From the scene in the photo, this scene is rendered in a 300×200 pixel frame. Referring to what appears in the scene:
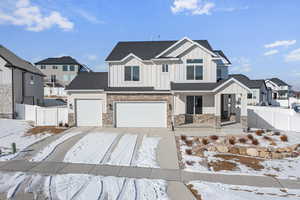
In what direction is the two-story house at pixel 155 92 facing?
toward the camera

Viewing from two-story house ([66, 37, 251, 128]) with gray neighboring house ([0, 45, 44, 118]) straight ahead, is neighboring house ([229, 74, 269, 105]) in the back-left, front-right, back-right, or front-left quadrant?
back-right

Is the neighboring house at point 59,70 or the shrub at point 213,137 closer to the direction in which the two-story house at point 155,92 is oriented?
the shrub

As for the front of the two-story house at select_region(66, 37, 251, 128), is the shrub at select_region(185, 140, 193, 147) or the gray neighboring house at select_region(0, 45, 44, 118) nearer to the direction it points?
the shrub

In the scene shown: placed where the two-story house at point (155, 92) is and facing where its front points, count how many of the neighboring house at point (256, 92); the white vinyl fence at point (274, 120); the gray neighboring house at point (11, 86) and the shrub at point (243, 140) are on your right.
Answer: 1

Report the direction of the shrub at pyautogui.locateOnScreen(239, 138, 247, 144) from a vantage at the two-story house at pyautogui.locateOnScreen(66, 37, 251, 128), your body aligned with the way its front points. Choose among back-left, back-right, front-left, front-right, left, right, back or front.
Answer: front-left

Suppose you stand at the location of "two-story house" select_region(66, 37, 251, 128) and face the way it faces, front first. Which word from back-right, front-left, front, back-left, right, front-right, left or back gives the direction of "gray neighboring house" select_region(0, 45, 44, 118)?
right

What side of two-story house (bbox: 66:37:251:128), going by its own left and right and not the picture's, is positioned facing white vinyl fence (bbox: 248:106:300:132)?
left

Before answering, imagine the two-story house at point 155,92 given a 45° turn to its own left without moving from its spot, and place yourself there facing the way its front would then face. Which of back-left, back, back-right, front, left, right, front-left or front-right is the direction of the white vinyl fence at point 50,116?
back-right

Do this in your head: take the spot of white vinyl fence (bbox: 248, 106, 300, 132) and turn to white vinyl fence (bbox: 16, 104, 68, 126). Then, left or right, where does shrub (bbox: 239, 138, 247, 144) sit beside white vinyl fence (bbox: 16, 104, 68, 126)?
left
